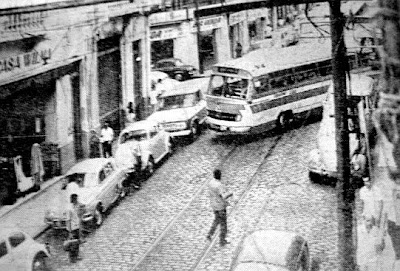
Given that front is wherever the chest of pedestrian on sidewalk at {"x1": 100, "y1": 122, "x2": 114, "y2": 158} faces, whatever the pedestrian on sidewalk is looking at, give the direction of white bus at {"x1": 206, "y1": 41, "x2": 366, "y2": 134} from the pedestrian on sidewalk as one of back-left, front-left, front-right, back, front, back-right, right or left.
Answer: left

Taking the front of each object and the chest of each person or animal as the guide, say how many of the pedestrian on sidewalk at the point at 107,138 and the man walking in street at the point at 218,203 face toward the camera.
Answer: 1

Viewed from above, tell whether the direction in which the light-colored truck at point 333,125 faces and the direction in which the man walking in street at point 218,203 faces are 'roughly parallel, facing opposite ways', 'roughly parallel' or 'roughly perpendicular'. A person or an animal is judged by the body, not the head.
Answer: roughly parallel, facing opposite ways

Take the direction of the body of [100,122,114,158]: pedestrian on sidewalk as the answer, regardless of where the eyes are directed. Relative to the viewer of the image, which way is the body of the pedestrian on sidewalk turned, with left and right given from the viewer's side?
facing the viewer

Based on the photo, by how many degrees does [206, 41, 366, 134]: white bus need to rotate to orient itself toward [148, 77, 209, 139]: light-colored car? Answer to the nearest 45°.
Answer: approximately 45° to its right

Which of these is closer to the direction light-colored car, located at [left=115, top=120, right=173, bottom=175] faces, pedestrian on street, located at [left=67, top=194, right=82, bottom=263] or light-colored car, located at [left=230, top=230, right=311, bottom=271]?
the pedestrian on street

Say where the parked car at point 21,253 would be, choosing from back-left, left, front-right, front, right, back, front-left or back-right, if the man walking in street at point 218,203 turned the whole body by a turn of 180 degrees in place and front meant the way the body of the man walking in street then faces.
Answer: front-right

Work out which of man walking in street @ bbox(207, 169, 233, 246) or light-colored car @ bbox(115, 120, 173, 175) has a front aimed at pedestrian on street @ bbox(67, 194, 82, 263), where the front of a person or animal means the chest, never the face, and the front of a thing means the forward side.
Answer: the light-colored car

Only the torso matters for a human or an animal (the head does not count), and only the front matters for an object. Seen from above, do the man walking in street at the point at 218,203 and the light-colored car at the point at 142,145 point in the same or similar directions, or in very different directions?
very different directions

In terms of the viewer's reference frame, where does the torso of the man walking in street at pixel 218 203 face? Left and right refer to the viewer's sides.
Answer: facing away from the viewer and to the right of the viewer

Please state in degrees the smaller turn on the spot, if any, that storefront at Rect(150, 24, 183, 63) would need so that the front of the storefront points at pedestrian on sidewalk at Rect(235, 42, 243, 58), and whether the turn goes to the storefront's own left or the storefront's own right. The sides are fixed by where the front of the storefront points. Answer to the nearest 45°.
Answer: approximately 45° to the storefront's own left
